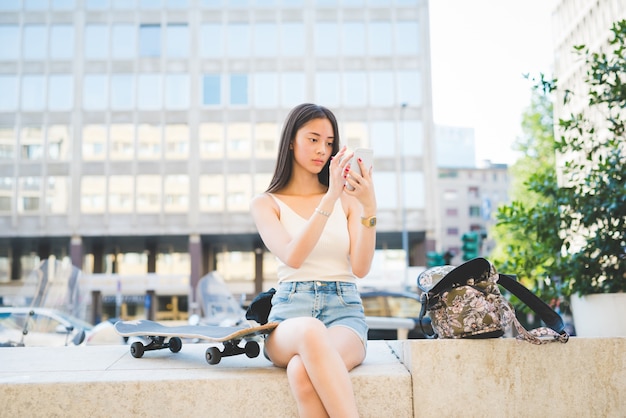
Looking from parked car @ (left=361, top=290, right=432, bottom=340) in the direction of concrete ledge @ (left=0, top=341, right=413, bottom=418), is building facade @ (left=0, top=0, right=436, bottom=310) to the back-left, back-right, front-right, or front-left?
back-right

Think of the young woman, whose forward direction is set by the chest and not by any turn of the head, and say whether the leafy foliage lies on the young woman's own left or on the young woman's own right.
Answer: on the young woman's own left

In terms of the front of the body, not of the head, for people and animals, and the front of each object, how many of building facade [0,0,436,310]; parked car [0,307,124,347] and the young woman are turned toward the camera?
2

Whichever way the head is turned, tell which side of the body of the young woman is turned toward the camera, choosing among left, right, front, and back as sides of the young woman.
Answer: front

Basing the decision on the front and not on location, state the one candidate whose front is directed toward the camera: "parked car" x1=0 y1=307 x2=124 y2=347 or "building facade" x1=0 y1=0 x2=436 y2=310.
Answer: the building facade

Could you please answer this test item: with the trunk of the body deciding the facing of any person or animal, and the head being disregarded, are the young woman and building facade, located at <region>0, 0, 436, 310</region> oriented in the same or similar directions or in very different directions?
same or similar directions

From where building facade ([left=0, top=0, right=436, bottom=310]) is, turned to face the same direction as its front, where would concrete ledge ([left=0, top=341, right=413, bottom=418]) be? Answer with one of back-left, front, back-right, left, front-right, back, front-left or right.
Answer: front

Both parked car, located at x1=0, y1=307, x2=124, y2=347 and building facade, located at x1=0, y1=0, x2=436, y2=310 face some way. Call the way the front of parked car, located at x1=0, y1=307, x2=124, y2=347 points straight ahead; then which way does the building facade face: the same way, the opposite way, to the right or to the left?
to the right

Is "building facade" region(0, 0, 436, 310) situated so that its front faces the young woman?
yes

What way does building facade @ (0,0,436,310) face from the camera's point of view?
toward the camera

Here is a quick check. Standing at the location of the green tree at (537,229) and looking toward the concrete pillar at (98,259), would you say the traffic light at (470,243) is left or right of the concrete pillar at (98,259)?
right

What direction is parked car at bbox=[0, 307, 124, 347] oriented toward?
to the viewer's right

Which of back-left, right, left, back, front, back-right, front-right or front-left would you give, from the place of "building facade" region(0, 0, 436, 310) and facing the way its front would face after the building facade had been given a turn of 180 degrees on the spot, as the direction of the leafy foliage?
back

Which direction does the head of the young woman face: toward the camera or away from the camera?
toward the camera

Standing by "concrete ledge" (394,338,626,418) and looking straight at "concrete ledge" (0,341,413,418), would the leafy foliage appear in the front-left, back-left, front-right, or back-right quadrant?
back-right
